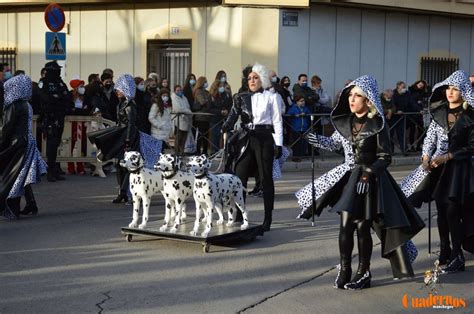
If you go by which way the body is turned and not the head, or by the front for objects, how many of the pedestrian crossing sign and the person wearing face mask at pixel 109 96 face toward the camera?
2

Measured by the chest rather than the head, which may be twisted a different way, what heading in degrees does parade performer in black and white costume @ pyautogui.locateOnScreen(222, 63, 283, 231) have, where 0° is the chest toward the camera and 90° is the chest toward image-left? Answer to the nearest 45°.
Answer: approximately 45°

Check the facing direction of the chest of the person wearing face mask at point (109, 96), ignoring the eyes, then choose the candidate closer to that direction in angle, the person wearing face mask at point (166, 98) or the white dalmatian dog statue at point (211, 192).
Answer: the white dalmatian dog statue

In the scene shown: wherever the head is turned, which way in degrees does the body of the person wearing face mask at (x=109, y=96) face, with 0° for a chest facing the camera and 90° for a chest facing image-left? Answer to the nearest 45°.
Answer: approximately 0°

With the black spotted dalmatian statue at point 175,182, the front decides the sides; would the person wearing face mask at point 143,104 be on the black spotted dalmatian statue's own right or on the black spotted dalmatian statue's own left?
on the black spotted dalmatian statue's own right

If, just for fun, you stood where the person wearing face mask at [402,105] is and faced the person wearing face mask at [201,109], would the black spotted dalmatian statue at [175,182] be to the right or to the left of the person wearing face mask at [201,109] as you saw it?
left

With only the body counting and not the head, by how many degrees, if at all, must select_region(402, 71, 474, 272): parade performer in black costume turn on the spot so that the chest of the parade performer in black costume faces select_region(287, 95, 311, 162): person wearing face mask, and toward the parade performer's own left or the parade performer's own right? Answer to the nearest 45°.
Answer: approximately 135° to the parade performer's own right

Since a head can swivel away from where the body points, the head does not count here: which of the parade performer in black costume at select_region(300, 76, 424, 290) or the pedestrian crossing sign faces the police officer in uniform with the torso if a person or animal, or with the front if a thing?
the pedestrian crossing sign

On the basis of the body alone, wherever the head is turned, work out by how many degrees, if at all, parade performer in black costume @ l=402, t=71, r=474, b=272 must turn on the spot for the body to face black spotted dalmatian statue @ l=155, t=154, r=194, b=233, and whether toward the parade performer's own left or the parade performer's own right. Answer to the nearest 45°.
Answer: approximately 45° to the parade performer's own right

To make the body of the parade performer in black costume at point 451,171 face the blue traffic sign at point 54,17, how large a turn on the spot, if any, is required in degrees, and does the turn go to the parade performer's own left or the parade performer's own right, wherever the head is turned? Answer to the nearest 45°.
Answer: approximately 90° to the parade performer's own right
